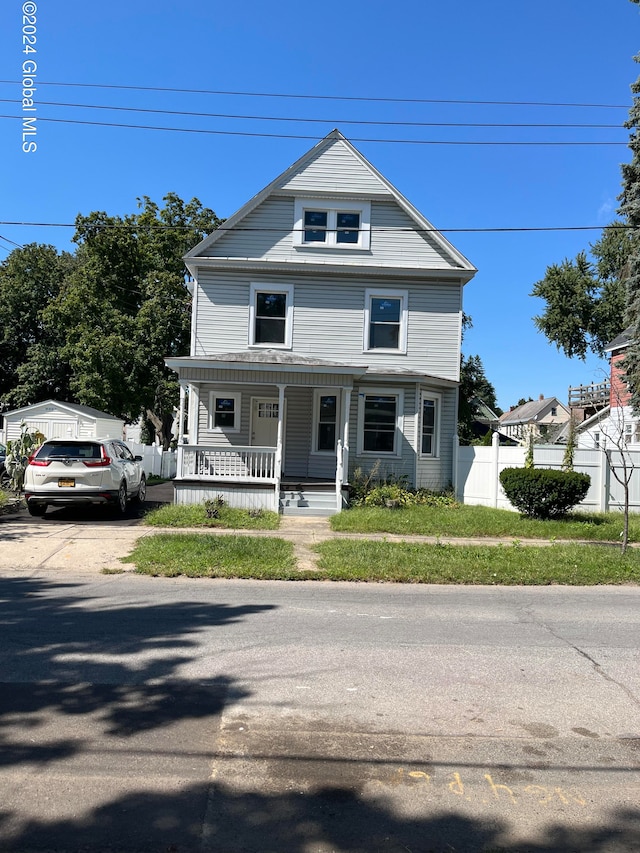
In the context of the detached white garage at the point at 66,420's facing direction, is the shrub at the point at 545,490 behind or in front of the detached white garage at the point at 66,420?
in front

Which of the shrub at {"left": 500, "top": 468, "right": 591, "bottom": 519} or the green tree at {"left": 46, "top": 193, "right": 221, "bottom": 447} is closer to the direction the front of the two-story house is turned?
the shrub

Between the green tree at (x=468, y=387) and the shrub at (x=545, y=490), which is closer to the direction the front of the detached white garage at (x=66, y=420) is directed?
the shrub

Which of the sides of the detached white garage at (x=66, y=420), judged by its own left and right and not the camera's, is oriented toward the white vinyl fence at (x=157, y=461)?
left

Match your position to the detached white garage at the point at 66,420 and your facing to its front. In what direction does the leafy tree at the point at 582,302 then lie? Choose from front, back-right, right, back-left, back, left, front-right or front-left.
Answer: left

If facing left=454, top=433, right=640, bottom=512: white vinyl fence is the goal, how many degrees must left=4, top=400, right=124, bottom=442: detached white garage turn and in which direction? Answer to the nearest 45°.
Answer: approximately 45° to its left

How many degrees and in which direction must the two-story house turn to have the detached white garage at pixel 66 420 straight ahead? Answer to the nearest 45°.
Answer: approximately 135° to its right

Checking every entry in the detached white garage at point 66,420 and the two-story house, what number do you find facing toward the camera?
2

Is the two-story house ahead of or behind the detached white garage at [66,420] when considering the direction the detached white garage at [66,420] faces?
ahead

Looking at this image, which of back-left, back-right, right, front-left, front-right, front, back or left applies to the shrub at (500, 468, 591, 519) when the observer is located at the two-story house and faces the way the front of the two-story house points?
front-left

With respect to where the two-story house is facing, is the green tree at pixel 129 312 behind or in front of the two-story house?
behind

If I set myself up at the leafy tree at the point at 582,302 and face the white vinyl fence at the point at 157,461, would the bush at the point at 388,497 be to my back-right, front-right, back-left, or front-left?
front-left

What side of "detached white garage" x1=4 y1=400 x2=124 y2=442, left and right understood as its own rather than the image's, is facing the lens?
front

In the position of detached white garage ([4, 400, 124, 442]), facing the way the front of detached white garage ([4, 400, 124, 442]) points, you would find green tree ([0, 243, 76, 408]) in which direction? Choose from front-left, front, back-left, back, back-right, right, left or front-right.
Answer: back

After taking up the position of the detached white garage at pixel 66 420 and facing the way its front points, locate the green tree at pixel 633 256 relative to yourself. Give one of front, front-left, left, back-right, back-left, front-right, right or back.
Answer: front-left

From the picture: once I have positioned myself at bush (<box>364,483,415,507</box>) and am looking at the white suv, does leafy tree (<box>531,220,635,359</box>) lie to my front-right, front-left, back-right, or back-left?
back-right

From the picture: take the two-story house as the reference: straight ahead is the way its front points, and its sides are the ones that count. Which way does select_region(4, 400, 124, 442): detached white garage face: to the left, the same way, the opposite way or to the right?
the same way
